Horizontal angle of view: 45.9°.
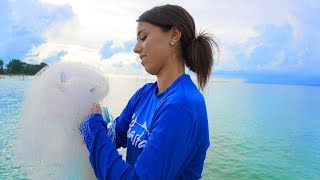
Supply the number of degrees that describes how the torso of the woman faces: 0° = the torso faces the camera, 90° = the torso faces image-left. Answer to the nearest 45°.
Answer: approximately 45°

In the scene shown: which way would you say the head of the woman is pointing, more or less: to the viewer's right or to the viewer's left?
to the viewer's left
